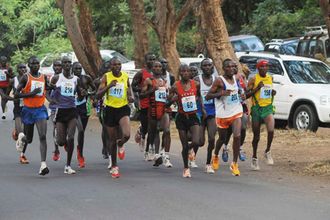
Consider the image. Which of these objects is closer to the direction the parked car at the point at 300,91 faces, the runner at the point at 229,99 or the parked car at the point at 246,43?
the runner

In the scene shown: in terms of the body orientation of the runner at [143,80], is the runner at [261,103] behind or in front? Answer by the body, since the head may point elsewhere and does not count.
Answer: in front

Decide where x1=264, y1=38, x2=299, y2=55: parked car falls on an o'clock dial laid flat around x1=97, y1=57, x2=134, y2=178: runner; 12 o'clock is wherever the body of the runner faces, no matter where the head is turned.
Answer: The parked car is roughly at 7 o'clock from the runner.

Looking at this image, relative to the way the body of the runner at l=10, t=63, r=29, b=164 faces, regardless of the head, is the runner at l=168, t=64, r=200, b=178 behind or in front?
in front

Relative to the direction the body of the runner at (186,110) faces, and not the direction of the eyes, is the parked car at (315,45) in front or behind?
behind

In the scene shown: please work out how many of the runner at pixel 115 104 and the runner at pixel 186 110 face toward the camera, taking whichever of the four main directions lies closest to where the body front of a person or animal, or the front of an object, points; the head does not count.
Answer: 2
